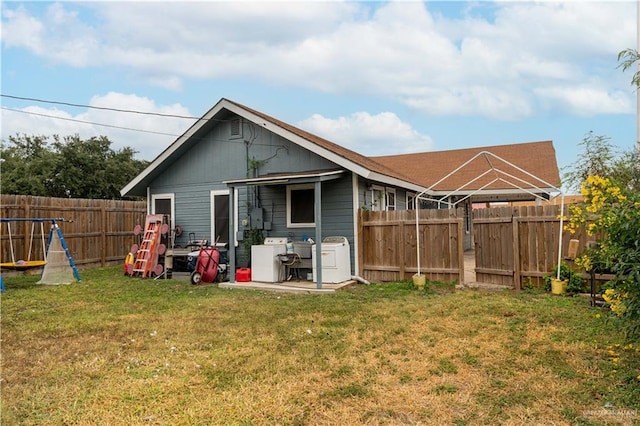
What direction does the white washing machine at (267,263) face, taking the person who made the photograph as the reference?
facing the viewer and to the left of the viewer

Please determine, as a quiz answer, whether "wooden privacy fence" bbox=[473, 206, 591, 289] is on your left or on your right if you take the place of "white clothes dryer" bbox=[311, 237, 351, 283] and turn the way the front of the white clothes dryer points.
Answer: on your left

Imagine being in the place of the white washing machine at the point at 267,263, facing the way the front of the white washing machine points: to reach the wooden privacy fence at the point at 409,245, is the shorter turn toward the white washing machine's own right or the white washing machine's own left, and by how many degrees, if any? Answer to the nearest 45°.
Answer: approximately 135° to the white washing machine's own left

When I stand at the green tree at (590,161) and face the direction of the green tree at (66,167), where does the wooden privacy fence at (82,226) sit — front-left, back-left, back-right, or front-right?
front-left

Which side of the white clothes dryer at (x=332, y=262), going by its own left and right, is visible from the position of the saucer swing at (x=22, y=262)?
right

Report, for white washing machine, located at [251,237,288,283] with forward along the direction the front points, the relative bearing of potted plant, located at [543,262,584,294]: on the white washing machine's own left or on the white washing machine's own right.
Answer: on the white washing machine's own left

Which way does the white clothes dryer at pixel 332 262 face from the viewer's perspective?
toward the camera

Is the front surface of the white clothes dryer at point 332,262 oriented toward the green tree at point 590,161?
no

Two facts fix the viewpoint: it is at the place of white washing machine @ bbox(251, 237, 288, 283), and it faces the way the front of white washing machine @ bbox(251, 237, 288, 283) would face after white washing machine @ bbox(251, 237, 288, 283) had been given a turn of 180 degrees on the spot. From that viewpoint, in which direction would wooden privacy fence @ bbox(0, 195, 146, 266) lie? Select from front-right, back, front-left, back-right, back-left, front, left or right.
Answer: left

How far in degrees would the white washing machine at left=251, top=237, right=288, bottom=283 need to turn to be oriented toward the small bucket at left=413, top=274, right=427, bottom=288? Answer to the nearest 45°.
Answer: approximately 90° to its left

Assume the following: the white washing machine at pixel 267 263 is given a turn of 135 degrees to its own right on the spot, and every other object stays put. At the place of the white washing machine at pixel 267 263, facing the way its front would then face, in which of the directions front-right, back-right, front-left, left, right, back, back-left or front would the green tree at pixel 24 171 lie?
front-left

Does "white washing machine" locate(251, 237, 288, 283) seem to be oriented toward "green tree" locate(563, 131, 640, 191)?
no

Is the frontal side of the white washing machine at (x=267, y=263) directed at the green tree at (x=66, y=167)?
no

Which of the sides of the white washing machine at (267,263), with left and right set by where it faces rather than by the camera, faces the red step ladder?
right

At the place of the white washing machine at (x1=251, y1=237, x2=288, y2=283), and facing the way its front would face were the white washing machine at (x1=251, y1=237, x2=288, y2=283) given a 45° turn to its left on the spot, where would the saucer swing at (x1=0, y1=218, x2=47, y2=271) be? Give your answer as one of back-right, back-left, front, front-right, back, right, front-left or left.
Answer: right

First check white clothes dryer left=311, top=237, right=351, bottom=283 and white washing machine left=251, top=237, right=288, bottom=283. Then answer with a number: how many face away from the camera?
0

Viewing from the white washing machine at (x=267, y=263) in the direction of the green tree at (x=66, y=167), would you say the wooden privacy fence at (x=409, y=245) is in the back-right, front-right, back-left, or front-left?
back-right
